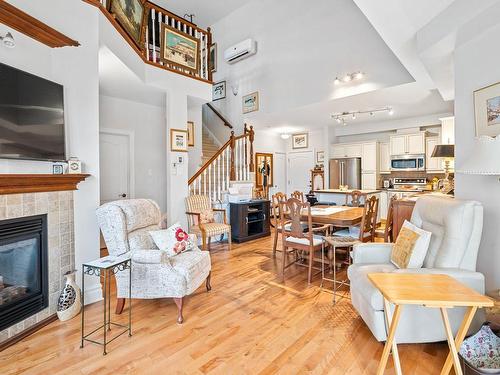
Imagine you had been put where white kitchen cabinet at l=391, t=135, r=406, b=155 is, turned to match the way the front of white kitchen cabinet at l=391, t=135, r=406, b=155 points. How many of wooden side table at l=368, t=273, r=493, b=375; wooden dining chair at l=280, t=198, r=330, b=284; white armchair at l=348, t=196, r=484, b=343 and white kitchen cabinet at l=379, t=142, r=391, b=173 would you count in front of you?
3

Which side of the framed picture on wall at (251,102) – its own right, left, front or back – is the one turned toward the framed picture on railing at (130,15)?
front

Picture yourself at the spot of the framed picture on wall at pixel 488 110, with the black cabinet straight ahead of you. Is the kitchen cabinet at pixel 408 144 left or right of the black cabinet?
right

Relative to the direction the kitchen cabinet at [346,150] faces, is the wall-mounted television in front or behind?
in front

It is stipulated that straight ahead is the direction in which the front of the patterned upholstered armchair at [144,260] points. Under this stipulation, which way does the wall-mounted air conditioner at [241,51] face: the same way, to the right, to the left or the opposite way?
to the right

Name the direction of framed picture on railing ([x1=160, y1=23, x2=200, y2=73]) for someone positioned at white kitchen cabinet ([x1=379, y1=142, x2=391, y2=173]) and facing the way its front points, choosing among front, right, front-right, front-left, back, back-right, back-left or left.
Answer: front-right

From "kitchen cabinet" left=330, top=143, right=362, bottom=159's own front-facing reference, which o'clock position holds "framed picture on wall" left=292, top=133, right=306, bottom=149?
The framed picture on wall is roughly at 4 o'clock from the kitchen cabinet.

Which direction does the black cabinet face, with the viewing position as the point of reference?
facing the viewer and to the right of the viewer
